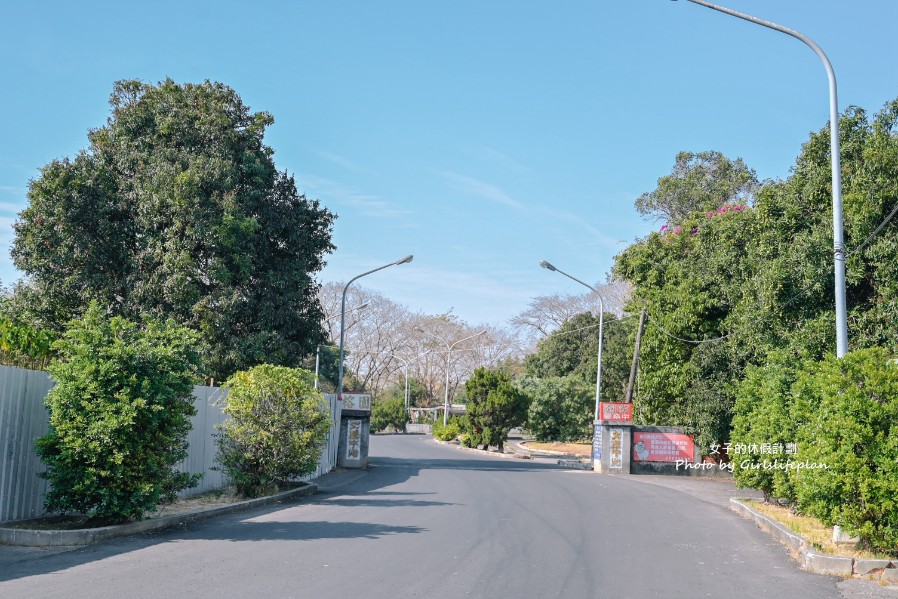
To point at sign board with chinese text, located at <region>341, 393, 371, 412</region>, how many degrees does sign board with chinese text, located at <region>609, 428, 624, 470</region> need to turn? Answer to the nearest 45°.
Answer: approximately 90° to its right

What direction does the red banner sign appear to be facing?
toward the camera

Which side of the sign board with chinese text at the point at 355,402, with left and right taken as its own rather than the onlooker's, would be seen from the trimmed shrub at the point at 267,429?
front

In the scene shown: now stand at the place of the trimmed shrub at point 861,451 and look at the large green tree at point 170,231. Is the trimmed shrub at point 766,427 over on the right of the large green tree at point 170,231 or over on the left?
right

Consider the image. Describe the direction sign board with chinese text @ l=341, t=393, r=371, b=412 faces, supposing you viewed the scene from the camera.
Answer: facing the viewer

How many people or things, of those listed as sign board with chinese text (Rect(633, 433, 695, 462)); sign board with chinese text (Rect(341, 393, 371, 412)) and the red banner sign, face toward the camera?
3

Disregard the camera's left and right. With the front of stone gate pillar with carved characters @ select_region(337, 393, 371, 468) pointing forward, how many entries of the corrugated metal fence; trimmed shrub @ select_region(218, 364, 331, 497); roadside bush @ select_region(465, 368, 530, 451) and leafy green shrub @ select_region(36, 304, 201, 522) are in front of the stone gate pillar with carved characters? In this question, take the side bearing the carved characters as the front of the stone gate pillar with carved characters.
3

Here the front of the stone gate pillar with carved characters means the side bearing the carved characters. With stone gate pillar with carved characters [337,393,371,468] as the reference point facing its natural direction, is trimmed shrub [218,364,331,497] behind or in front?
in front

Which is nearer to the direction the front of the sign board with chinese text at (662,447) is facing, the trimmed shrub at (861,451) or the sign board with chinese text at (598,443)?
the trimmed shrub

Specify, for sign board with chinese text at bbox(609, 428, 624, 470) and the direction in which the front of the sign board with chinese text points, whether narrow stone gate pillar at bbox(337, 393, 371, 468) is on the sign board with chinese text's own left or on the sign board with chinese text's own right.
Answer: on the sign board with chinese text's own right

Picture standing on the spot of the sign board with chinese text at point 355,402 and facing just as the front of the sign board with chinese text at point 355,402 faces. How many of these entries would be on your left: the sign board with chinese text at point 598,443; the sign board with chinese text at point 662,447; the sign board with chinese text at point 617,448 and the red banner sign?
4

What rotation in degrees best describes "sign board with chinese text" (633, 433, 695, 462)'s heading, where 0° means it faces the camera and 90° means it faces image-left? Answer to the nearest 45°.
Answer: approximately 0°

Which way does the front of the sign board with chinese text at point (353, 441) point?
toward the camera

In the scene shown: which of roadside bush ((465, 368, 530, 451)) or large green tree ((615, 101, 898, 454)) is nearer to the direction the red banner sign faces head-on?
the large green tree
